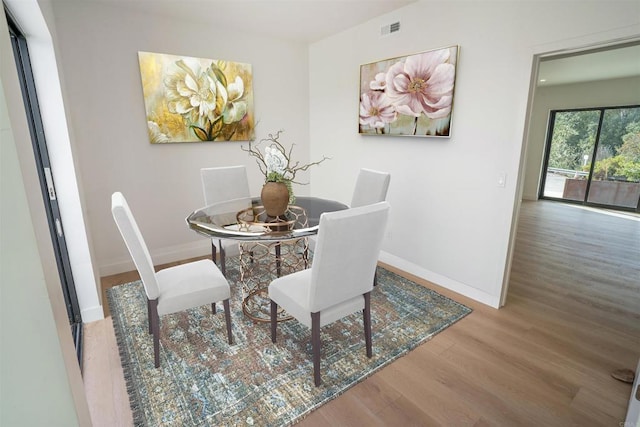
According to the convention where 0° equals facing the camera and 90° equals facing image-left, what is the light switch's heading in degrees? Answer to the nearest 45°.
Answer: approximately 45°

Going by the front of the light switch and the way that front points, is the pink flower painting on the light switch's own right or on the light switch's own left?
on the light switch's own right

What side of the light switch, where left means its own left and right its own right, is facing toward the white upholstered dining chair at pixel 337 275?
front

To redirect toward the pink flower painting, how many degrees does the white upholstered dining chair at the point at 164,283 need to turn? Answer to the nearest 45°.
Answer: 0° — it already faces it

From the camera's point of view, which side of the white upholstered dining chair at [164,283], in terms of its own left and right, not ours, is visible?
right

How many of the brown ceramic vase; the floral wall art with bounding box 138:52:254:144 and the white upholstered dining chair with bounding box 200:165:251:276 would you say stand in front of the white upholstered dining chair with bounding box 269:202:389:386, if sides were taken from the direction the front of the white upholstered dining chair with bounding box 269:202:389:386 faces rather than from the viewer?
3

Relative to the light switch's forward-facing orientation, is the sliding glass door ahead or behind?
behind

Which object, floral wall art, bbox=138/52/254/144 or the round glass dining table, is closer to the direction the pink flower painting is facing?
the round glass dining table

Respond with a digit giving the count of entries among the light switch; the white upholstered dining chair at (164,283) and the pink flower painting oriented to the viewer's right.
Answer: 1

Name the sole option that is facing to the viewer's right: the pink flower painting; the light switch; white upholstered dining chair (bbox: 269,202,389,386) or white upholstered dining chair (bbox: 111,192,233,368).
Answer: white upholstered dining chair (bbox: 111,192,233,368)

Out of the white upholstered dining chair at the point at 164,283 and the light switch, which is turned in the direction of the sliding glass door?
the white upholstered dining chair

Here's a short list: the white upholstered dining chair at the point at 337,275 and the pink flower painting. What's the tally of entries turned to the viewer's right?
0
